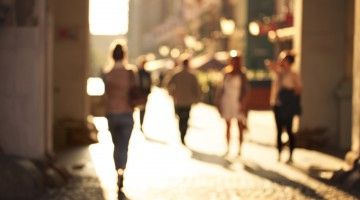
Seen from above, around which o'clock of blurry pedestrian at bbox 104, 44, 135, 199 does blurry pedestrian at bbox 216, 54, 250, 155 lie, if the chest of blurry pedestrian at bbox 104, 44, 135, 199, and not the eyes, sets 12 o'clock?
blurry pedestrian at bbox 216, 54, 250, 155 is roughly at 1 o'clock from blurry pedestrian at bbox 104, 44, 135, 199.

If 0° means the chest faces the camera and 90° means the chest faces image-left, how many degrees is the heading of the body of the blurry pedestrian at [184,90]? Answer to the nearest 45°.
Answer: approximately 180°

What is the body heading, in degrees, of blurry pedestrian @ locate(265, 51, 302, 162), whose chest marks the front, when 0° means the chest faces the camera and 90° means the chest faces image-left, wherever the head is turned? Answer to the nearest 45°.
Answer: approximately 45°

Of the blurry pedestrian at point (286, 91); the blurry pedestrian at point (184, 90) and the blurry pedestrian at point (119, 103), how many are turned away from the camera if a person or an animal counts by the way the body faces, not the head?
2

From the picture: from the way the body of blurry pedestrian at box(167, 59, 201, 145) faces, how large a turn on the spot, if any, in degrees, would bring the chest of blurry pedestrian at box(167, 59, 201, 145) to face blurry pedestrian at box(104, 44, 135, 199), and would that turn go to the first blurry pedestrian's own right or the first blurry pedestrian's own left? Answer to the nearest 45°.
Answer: approximately 180°

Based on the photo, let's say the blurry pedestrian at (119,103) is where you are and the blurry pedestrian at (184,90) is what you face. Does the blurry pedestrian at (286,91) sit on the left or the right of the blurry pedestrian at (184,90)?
right

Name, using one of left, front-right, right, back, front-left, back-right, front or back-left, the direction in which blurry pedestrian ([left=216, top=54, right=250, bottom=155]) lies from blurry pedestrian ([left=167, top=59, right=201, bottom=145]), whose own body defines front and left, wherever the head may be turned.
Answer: back-right

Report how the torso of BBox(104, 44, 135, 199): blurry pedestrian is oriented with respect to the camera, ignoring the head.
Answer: away from the camera

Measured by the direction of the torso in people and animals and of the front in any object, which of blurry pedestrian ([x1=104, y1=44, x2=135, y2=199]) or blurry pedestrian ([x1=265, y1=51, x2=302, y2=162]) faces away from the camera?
blurry pedestrian ([x1=104, y1=44, x2=135, y2=199])

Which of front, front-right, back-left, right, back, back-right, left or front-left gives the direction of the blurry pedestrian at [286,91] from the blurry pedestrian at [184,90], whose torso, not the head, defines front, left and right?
back-right
